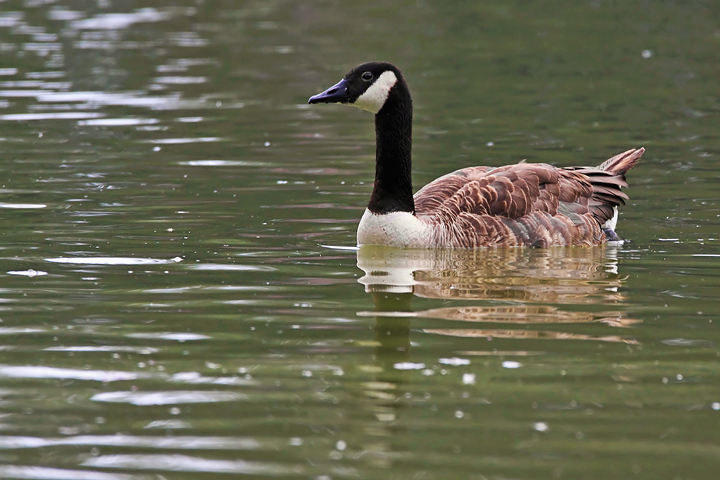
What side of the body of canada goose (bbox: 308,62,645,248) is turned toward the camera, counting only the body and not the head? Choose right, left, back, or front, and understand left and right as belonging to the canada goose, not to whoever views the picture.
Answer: left
